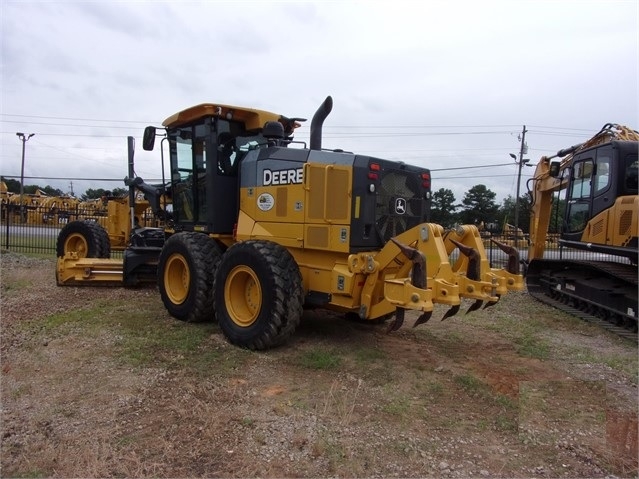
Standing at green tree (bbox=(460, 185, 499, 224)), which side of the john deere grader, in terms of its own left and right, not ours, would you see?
right

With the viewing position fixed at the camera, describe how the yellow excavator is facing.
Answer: facing away from the viewer and to the left of the viewer

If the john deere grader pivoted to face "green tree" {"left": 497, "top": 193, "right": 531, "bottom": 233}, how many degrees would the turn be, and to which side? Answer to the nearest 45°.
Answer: approximately 90° to its right

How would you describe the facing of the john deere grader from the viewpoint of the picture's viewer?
facing away from the viewer and to the left of the viewer
